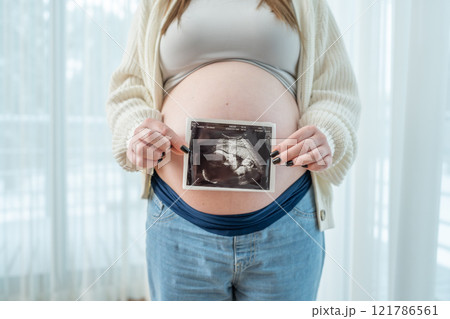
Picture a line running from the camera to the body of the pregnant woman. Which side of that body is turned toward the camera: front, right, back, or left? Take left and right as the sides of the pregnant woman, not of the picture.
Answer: front
